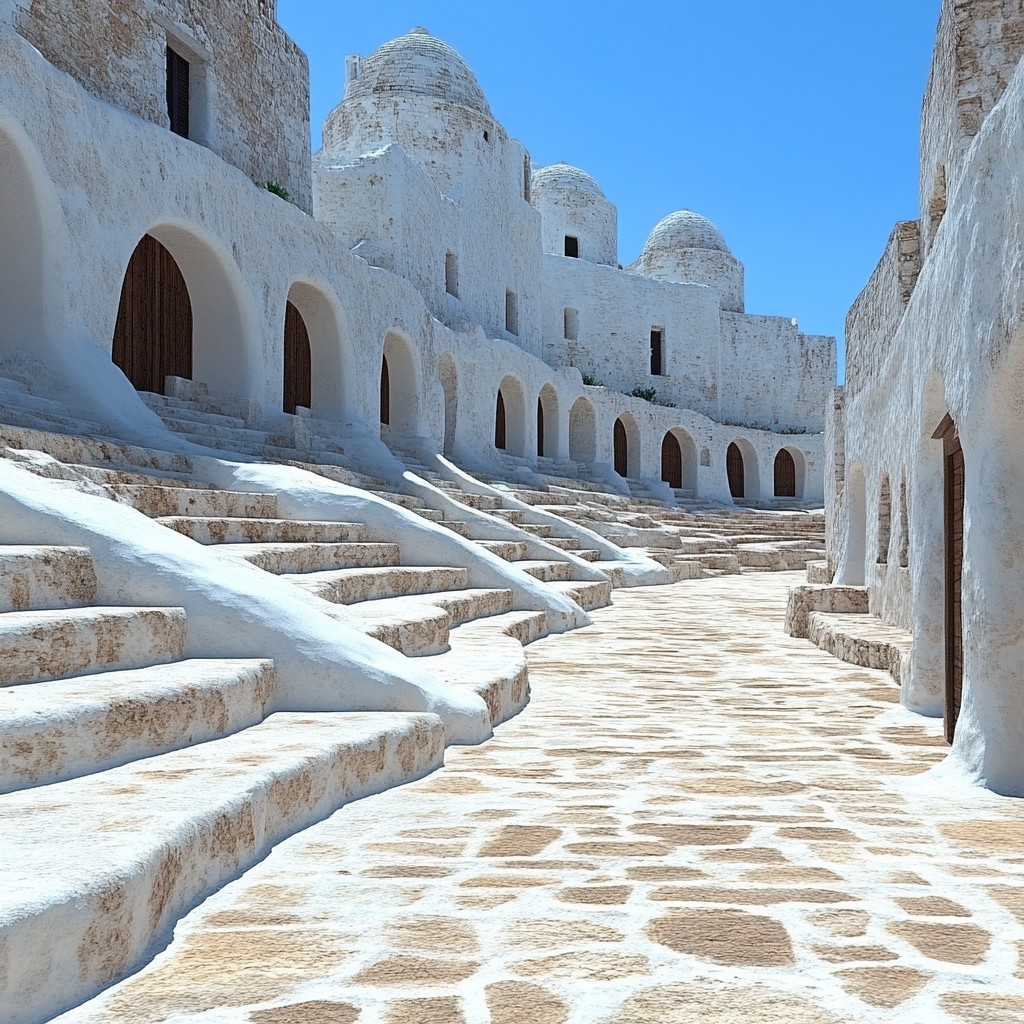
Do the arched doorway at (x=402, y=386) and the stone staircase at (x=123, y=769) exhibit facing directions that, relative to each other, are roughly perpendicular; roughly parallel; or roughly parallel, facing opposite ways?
roughly parallel

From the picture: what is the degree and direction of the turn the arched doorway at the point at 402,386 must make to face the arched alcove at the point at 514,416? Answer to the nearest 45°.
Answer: approximately 135° to its left

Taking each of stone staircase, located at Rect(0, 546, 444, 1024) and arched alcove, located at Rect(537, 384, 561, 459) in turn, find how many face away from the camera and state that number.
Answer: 0

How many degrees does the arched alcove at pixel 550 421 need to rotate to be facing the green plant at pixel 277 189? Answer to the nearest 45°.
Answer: approximately 45° to its right

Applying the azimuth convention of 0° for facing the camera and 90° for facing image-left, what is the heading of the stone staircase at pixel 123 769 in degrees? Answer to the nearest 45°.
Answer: approximately 315°

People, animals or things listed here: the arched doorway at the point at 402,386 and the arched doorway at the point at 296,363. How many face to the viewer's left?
0

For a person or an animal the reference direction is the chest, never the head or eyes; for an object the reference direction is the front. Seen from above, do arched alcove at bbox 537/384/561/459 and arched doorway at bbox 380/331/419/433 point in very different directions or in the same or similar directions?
same or similar directions

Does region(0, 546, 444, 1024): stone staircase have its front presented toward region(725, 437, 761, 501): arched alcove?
no

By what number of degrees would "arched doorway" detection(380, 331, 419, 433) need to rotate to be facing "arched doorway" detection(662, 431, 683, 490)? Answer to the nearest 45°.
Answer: approximately 90° to its left

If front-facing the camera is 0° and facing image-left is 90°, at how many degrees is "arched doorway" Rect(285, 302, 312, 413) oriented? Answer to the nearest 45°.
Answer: approximately 315°

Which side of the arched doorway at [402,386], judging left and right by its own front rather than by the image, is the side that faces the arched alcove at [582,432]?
left

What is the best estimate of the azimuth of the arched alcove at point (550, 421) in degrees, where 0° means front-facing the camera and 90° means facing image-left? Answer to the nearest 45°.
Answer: approximately 315°

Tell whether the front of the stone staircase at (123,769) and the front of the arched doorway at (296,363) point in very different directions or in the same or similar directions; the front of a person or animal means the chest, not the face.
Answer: same or similar directions

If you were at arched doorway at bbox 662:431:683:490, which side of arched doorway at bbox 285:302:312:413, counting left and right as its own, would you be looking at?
left

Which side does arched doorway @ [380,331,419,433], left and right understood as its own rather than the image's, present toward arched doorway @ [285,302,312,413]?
right

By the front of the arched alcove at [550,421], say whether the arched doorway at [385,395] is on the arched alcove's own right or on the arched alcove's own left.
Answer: on the arched alcove's own right

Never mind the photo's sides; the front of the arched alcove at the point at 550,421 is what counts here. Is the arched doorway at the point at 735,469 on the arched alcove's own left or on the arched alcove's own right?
on the arched alcove's own left

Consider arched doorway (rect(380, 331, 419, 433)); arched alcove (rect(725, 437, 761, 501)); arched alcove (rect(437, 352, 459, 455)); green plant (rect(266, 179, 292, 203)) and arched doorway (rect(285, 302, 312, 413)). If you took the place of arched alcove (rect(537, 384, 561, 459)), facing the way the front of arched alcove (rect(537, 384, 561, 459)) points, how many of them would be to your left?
1

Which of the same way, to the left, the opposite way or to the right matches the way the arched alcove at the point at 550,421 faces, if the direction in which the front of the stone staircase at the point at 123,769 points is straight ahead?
the same way
